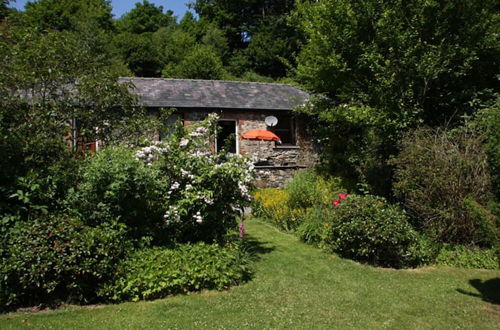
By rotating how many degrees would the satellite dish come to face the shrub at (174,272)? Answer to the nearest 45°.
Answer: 0° — it already faces it

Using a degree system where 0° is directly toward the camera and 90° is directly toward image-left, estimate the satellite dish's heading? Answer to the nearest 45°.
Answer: approximately 0°

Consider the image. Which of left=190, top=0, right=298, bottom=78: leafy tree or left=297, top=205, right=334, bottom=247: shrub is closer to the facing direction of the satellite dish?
the shrub

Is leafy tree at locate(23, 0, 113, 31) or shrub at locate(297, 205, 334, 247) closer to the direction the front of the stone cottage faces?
the shrub

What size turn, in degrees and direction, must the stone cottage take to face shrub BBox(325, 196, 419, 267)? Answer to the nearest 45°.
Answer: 0° — it already faces it

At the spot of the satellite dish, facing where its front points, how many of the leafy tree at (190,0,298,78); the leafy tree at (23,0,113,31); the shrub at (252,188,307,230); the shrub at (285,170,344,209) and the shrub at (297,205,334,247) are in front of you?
3

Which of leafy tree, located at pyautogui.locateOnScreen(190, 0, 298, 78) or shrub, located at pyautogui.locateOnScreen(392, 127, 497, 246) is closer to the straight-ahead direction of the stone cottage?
the shrub

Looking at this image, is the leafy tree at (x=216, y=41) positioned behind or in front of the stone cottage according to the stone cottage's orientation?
behind

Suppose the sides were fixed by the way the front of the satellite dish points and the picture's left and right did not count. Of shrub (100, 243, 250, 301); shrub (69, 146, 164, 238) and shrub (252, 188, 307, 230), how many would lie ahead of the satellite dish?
3
